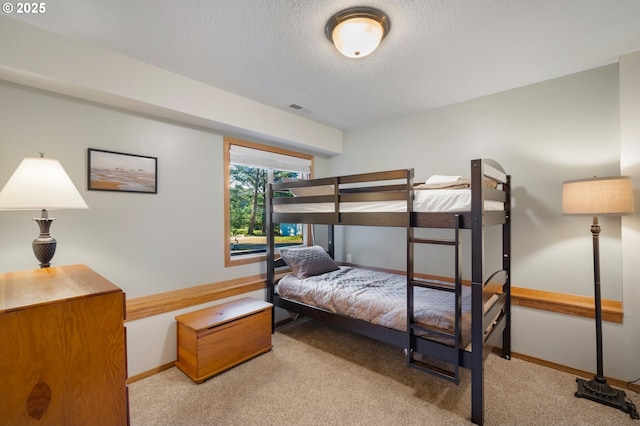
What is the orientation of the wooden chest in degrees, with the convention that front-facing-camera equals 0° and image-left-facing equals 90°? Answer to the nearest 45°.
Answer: approximately 315°

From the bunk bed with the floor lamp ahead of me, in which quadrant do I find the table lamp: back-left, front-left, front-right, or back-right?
back-right

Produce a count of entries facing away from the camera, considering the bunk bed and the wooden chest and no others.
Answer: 0

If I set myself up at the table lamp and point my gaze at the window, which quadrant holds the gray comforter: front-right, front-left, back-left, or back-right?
front-right
